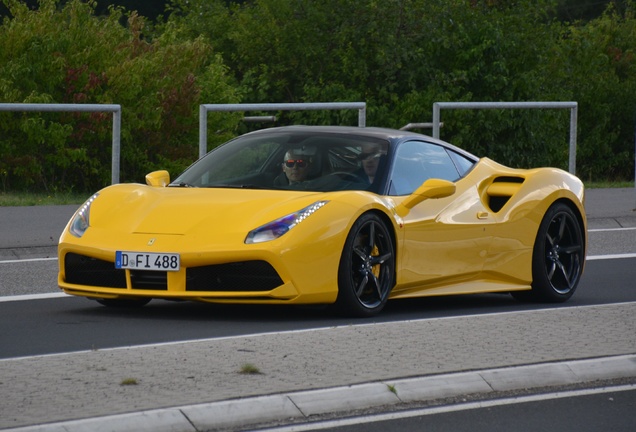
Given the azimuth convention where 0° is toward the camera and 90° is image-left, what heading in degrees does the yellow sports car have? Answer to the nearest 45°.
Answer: approximately 45°

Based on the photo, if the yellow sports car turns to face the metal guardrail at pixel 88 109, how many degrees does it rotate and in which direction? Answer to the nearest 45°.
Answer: approximately 90° to its right

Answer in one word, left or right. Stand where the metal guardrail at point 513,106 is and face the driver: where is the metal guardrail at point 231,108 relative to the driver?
right

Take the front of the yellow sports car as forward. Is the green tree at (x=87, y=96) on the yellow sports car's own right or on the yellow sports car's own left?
on the yellow sports car's own right

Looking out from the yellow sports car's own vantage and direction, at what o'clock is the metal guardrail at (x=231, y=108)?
The metal guardrail is roughly at 4 o'clock from the yellow sports car.

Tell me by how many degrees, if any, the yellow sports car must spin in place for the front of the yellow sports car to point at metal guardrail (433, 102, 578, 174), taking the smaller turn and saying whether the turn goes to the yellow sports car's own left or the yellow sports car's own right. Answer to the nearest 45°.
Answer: approximately 135° to the yellow sports car's own right
